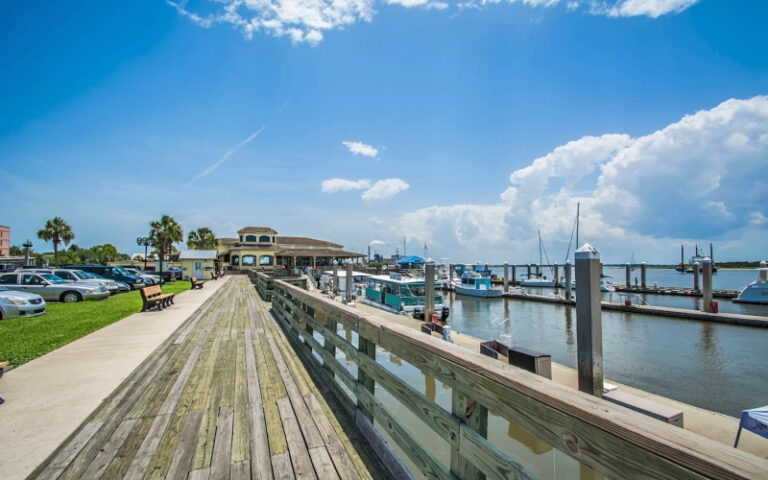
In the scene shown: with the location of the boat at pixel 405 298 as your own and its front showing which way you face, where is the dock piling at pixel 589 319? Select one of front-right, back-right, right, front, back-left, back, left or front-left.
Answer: back-left

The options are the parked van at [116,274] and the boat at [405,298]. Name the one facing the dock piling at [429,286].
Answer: the parked van

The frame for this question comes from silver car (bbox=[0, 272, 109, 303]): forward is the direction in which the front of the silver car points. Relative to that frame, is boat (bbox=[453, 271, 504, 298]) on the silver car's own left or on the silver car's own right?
on the silver car's own left

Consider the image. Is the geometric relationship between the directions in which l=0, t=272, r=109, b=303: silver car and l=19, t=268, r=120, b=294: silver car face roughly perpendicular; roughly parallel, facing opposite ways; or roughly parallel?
roughly parallel

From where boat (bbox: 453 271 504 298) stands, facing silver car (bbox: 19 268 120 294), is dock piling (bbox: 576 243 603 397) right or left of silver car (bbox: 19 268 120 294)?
left

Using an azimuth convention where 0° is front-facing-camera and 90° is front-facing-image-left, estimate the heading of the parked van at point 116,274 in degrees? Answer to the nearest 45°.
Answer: approximately 315°

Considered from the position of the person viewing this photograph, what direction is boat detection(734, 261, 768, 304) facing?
facing to the left of the viewer

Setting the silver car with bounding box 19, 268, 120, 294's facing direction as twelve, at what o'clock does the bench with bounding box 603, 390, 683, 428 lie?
The bench is roughly at 1 o'clock from the silver car.

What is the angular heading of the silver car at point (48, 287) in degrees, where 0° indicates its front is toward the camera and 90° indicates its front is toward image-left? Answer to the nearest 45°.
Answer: approximately 315°

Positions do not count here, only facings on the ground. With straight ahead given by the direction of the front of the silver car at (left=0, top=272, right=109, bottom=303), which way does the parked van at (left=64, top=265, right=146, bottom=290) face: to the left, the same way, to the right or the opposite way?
the same way

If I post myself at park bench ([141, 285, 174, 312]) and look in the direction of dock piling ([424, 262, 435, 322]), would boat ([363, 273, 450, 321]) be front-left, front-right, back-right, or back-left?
front-left
